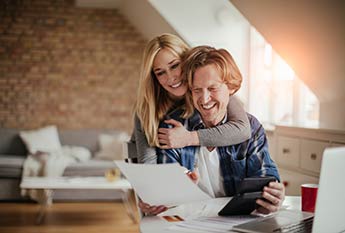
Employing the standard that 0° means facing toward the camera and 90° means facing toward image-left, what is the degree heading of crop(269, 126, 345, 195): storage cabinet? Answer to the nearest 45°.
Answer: approximately 45°

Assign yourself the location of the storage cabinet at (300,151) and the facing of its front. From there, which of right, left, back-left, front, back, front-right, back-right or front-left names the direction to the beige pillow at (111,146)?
right

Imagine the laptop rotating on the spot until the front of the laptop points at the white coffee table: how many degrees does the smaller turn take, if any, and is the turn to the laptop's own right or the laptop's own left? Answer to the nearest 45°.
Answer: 0° — it already faces it

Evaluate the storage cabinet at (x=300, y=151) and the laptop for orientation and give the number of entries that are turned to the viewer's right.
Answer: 0

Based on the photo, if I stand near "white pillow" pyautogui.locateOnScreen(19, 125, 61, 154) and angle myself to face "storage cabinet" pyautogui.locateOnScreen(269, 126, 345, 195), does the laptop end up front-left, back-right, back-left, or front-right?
front-right

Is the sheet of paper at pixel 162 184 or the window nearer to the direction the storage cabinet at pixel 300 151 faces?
the sheet of paper

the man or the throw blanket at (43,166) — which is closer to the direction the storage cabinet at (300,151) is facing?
the man

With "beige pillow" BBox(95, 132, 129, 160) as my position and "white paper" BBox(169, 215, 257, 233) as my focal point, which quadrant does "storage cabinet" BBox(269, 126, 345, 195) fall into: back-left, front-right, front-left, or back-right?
front-left

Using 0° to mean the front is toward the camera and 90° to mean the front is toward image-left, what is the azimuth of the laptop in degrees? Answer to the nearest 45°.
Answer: approximately 135°

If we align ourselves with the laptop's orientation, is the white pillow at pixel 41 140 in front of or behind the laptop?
in front
